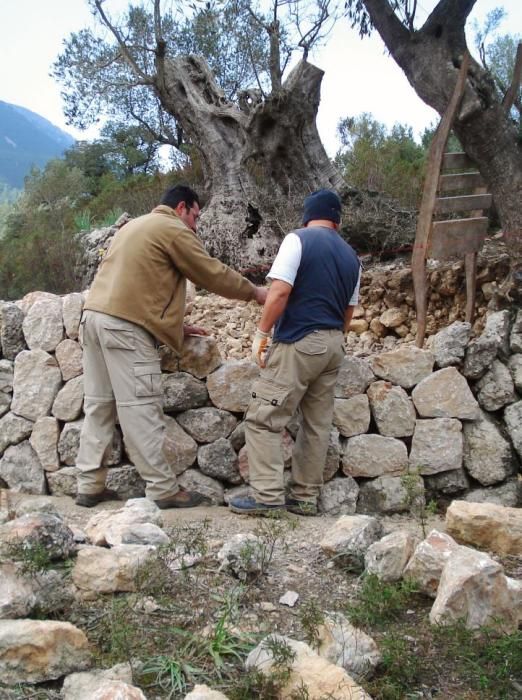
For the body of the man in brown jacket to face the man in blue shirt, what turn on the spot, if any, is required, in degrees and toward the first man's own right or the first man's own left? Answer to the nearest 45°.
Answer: approximately 45° to the first man's own right

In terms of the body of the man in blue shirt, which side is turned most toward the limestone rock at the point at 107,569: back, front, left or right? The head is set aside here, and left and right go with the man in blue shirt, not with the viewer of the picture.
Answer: left

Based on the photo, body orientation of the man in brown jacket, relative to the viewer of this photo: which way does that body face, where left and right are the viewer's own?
facing away from the viewer and to the right of the viewer

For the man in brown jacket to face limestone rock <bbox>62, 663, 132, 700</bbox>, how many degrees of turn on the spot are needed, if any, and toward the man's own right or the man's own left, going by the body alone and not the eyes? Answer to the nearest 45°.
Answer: approximately 135° to the man's own right

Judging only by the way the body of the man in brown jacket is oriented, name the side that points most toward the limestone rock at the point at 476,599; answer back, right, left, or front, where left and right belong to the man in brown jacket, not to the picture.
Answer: right

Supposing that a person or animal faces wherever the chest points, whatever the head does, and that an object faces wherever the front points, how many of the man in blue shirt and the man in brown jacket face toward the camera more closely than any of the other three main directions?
0

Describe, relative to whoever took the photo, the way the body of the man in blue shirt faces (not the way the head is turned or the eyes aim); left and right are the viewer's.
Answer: facing away from the viewer and to the left of the viewer

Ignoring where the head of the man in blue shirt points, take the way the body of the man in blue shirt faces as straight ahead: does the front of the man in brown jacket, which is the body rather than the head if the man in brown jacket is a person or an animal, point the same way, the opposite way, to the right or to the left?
to the right

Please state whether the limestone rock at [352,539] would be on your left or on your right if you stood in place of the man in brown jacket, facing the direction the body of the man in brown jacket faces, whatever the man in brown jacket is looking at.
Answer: on your right

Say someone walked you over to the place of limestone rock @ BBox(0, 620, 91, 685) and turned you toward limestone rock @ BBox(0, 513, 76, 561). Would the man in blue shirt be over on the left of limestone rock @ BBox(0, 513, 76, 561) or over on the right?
right
